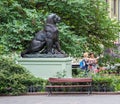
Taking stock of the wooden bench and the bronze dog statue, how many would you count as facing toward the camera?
1

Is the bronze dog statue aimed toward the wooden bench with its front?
no

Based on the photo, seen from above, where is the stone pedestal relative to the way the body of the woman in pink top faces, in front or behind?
in front

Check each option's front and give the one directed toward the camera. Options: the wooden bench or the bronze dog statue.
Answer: the wooden bench

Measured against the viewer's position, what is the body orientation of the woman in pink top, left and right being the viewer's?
facing the viewer and to the left of the viewer

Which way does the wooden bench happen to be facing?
toward the camera

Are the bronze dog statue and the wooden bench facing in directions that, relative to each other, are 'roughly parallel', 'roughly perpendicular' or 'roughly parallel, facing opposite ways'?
roughly perpendicular
